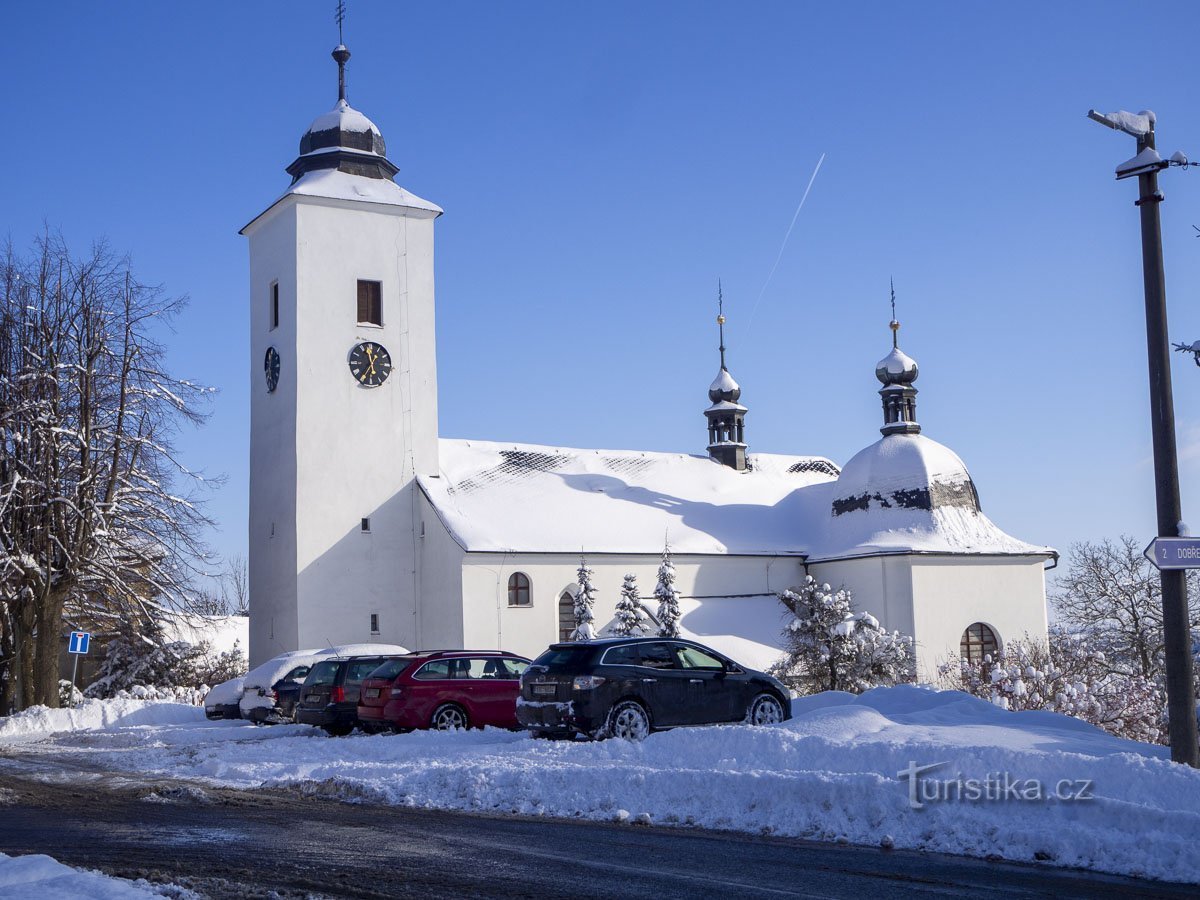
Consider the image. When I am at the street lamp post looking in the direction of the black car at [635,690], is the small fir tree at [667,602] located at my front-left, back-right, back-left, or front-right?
front-right

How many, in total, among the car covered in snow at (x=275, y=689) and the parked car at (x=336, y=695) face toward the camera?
0

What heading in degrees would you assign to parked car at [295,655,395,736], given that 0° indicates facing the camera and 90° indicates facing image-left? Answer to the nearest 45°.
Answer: approximately 225°

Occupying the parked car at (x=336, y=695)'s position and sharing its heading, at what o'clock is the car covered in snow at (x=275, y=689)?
The car covered in snow is roughly at 10 o'clock from the parked car.

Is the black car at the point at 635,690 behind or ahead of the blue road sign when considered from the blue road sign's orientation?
ahead

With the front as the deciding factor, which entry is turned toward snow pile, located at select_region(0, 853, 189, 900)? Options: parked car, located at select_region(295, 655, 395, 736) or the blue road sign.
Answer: the blue road sign

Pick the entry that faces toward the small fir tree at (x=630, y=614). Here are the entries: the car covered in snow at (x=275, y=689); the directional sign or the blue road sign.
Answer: the car covered in snow

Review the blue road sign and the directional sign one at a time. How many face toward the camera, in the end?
2

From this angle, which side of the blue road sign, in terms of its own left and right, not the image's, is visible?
front

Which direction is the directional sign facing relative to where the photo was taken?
toward the camera

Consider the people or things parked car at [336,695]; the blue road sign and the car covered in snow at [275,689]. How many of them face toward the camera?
1

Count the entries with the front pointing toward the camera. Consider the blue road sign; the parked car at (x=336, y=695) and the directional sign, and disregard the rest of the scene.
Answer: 2

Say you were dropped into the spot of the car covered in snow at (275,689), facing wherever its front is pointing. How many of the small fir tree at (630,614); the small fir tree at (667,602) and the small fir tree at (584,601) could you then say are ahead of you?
3

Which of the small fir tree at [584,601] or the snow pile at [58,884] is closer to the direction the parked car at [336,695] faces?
the small fir tree

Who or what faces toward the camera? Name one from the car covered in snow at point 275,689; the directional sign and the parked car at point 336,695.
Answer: the directional sign

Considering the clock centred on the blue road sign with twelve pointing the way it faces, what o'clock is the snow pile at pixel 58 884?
The snow pile is roughly at 12 o'clock from the blue road sign.

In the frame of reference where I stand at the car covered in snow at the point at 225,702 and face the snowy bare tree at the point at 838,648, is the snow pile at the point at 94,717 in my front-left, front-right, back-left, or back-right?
back-left

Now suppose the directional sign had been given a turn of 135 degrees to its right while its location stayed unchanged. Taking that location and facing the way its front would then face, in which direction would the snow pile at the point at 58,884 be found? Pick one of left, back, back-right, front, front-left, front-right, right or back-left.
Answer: left

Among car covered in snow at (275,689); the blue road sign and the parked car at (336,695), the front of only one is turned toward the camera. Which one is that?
the blue road sign
